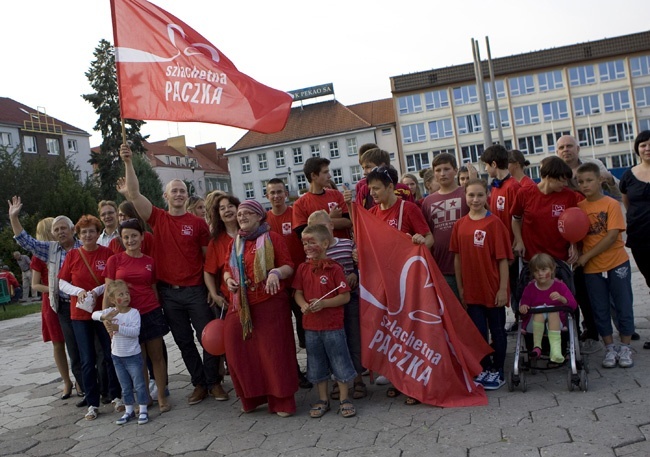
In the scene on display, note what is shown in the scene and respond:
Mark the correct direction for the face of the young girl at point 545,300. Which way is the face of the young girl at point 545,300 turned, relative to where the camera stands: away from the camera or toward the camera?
toward the camera

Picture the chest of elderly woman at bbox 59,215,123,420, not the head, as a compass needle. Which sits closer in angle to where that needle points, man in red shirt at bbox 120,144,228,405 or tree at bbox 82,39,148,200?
the man in red shirt

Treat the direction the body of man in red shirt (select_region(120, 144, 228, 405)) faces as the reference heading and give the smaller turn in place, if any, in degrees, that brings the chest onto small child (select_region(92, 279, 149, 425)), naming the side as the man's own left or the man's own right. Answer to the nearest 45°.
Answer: approximately 90° to the man's own right

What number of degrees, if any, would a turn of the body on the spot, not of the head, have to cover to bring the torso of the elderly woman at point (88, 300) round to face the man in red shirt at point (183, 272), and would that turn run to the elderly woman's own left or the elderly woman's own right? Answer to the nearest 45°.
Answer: approximately 45° to the elderly woman's own left

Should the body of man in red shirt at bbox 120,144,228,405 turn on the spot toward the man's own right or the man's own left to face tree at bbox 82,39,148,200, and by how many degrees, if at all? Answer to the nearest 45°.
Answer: approximately 180°

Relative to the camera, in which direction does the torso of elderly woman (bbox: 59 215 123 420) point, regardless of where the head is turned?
toward the camera

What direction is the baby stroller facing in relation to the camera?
toward the camera

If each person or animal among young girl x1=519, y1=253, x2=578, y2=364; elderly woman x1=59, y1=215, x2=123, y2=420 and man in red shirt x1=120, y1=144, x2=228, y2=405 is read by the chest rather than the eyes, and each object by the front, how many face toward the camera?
3

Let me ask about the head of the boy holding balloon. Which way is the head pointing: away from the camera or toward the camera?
toward the camera

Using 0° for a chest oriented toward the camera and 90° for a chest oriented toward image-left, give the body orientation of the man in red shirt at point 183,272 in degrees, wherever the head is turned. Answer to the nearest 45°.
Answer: approximately 0°

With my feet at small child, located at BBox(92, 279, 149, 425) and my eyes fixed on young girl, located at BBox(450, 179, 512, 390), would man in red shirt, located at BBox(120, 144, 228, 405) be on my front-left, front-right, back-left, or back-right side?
front-left

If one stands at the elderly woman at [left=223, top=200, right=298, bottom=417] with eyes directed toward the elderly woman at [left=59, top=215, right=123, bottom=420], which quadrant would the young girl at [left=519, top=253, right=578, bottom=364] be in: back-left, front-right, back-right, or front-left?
back-right

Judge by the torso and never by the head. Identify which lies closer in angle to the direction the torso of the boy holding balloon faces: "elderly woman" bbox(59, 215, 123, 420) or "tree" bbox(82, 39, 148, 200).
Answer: the elderly woman

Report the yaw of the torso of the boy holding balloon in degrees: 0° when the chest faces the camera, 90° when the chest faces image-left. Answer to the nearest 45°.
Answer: approximately 45°

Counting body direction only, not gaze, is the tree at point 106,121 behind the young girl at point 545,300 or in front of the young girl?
behind
